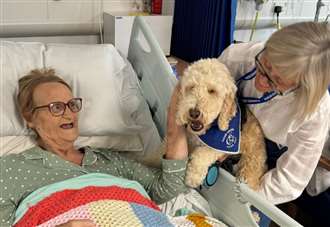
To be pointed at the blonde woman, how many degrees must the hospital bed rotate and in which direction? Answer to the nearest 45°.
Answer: approximately 45° to its left

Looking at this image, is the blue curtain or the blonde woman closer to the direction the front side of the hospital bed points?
the blonde woman

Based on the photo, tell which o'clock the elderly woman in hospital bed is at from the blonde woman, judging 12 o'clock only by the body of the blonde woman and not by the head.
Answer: The elderly woman in hospital bed is roughly at 1 o'clock from the blonde woman.

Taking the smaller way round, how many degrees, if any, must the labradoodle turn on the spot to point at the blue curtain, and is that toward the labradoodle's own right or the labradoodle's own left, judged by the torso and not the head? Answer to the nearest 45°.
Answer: approximately 135° to the labradoodle's own right

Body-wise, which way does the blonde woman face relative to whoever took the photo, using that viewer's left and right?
facing the viewer and to the left of the viewer

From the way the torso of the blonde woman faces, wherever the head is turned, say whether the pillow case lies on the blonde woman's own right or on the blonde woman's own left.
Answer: on the blonde woman's own right

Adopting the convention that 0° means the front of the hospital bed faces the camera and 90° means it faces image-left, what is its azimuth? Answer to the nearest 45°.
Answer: approximately 0°

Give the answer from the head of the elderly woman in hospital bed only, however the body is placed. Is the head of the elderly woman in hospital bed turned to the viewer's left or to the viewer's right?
to the viewer's right
